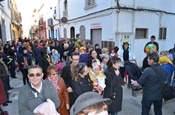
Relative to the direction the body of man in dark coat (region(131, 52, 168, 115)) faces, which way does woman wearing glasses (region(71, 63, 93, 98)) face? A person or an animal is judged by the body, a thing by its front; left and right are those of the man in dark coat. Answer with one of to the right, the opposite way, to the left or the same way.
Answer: the opposite way

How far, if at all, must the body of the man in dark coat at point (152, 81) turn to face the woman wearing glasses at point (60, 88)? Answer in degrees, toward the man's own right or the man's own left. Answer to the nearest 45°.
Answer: approximately 90° to the man's own left

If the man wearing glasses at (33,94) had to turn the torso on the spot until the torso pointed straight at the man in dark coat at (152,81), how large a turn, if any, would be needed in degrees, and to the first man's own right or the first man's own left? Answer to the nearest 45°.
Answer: approximately 90° to the first man's own left

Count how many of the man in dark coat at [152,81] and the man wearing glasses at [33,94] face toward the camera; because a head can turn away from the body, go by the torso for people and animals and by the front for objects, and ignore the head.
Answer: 1

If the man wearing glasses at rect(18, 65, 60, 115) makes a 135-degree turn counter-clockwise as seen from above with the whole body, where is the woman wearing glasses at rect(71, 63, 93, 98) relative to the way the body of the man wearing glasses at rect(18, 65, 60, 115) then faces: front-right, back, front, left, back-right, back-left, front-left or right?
front

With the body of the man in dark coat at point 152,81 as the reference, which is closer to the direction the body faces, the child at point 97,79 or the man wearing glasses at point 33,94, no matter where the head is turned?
the child

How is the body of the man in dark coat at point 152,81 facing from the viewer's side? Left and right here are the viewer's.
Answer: facing away from the viewer and to the left of the viewer

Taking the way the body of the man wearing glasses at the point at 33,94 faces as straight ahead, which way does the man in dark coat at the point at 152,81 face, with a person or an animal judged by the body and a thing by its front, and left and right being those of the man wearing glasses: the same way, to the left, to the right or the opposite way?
the opposite way
